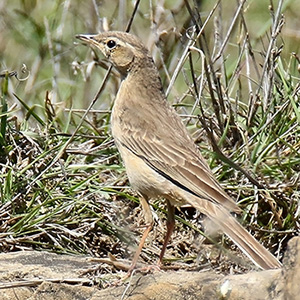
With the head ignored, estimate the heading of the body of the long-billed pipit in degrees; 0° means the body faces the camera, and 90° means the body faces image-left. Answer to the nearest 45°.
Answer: approximately 90°
